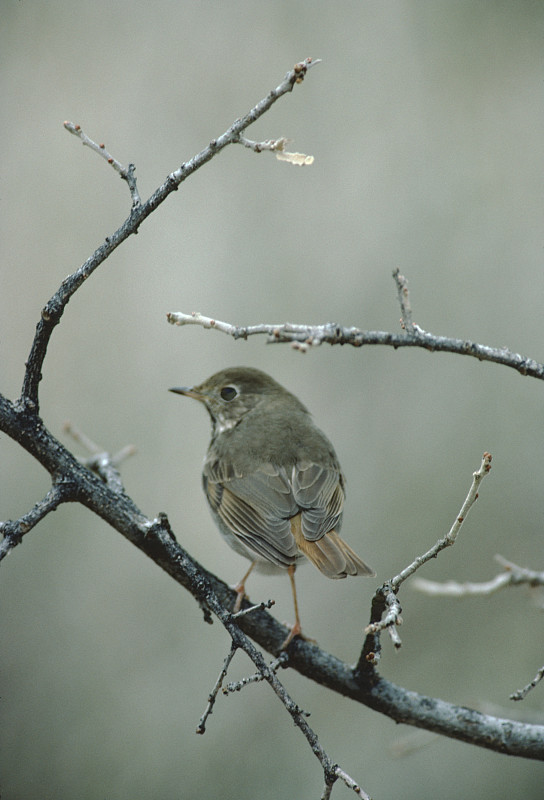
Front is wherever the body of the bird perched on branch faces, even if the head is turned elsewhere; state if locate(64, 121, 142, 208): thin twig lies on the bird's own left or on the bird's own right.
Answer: on the bird's own left

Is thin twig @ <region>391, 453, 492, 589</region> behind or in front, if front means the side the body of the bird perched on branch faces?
behind

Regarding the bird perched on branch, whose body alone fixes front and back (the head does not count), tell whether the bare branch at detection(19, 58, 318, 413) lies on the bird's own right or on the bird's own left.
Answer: on the bird's own left

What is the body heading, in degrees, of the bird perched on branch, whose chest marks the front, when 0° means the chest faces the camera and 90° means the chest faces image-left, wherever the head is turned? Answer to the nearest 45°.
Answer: approximately 135°

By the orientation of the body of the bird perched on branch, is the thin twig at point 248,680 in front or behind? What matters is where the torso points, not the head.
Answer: behind
